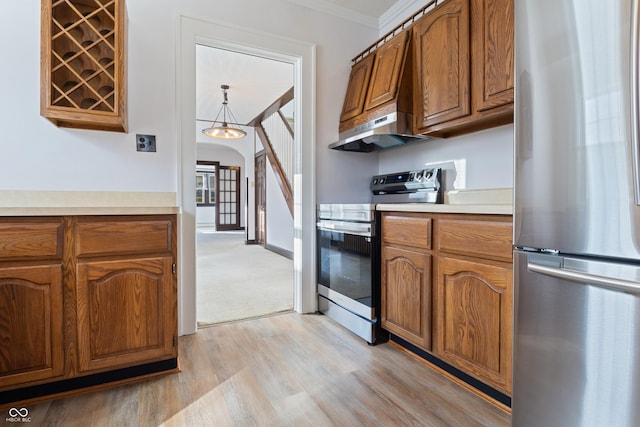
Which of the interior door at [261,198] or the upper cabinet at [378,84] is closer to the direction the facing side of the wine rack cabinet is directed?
the upper cabinet

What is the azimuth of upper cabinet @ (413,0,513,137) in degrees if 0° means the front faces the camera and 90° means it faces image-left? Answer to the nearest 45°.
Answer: approximately 45°

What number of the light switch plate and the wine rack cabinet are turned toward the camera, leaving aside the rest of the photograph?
2

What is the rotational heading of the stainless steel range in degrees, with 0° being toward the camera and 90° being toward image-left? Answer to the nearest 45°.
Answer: approximately 45°

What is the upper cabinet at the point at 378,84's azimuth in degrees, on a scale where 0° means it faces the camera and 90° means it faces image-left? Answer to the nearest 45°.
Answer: approximately 45°

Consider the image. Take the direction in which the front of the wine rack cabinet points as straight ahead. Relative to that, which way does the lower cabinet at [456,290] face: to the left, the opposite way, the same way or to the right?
to the right

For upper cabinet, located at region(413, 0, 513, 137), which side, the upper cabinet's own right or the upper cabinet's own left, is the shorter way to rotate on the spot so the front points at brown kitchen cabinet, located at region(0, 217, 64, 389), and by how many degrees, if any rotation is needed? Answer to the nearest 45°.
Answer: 0° — it already faces it

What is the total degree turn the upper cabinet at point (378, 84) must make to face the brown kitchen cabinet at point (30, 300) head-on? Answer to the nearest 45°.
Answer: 0° — it already faces it
